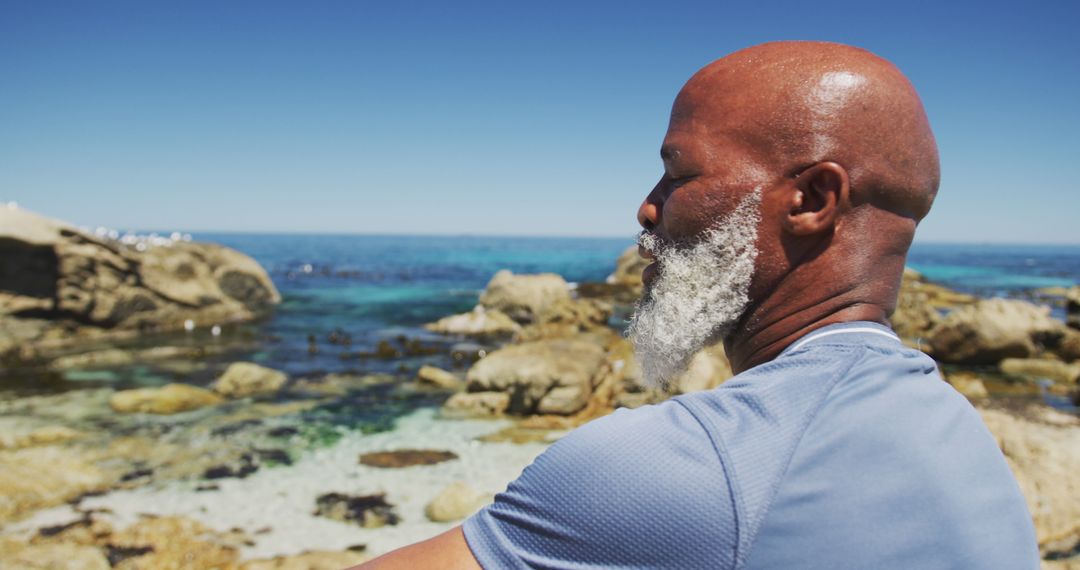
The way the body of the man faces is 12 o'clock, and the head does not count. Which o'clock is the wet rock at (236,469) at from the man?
The wet rock is roughly at 12 o'clock from the man.

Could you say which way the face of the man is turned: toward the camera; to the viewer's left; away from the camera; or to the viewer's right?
to the viewer's left

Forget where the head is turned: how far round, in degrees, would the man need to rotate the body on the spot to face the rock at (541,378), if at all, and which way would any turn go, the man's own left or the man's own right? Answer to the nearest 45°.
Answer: approximately 45° to the man's own right

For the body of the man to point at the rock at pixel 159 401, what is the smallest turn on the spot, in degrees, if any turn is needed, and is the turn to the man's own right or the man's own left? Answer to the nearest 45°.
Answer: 0° — they already face it

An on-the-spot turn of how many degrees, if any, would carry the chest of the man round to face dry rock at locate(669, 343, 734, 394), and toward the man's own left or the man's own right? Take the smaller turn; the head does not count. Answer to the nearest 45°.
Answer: approximately 45° to the man's own right

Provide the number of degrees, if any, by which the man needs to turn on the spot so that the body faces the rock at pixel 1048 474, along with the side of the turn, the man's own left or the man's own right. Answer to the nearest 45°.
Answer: approximately 90° to the man's own right

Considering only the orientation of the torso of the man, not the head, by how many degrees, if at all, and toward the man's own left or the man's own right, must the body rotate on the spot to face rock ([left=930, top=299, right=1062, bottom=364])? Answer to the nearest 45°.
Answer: approximately 45° to the man's own right

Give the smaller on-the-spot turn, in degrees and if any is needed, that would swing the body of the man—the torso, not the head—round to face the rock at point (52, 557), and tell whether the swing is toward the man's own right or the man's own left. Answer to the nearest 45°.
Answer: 0° — they already face it

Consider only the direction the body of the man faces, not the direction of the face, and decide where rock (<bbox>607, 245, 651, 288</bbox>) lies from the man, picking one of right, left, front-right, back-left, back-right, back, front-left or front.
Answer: front-right

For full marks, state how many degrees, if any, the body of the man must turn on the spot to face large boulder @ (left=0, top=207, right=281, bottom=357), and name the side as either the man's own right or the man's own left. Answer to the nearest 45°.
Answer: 0° — they already face it

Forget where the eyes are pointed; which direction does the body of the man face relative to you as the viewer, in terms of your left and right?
facing away from the viewer and to the left of the viewer

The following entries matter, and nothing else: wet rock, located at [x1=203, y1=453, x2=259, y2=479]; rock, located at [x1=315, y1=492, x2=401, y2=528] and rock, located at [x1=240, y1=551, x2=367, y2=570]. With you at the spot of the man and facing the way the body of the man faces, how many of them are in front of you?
3

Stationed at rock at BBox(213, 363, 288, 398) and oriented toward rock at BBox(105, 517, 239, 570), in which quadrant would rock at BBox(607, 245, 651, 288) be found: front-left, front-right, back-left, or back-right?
back-left
